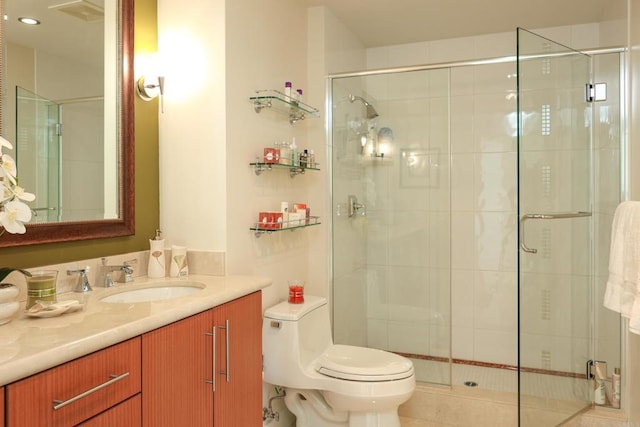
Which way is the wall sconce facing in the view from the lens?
facing the viewer and to the right of the viewer

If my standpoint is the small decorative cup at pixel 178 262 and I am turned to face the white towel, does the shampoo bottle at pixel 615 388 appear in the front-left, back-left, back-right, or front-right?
front-left

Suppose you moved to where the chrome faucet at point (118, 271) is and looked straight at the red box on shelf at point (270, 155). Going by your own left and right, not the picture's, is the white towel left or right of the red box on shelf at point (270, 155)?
right

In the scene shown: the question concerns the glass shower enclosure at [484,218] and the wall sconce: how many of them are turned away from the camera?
0

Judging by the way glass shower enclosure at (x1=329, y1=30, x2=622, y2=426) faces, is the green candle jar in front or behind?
in front

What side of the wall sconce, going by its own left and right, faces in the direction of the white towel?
front

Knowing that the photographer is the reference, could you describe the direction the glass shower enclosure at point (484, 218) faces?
facing the viewer and to the left of the viewer

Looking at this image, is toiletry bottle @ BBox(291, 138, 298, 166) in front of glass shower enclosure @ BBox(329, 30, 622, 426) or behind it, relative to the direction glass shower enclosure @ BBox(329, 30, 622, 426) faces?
in front
